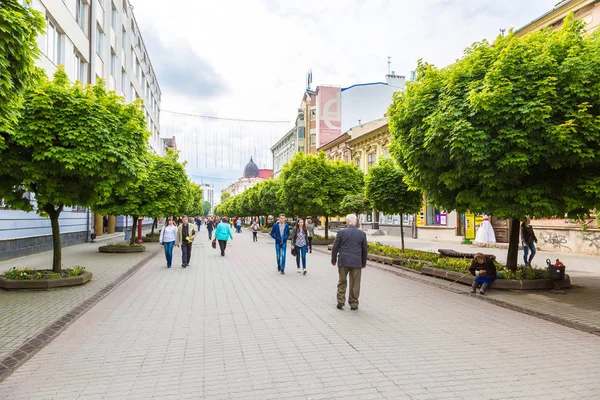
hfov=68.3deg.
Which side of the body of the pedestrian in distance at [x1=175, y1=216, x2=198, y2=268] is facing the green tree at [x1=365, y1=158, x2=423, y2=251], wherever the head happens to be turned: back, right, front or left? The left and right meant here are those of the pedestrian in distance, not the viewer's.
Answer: left

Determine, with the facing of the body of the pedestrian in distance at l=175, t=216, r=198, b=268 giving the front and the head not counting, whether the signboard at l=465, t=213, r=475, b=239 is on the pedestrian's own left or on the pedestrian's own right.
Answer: on the pedestrian's own left

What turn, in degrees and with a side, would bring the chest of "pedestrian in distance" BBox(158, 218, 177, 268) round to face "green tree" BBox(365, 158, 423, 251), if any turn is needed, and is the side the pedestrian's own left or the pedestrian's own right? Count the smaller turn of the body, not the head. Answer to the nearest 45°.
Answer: approximately 90° to the pedestrian's own left

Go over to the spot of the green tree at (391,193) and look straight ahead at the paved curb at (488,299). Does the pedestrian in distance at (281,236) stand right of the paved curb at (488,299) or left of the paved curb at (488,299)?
right

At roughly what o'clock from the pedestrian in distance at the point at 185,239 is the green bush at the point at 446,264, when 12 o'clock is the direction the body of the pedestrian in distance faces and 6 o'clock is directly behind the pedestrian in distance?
The green bush is roughly at 10 o'clock from the pedestrian in distance.

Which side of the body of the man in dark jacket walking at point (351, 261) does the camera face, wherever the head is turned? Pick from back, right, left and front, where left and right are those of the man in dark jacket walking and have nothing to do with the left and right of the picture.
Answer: back

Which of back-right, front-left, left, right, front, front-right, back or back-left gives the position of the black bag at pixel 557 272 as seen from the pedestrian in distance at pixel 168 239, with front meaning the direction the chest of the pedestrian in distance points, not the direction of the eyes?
front-left

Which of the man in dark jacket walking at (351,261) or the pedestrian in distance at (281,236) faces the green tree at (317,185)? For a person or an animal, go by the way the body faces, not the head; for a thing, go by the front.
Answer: the man in dark jacket walking

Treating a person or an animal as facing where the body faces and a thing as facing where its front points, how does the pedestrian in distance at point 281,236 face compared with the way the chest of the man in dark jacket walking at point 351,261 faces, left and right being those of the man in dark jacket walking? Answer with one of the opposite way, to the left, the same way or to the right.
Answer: the opposite way

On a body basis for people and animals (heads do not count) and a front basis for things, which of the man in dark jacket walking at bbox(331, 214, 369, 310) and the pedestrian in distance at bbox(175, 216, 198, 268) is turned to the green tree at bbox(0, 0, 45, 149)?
the pedestrian in distance

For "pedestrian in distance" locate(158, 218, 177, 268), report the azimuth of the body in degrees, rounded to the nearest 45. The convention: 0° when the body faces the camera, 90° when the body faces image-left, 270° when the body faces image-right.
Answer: approximately 0°

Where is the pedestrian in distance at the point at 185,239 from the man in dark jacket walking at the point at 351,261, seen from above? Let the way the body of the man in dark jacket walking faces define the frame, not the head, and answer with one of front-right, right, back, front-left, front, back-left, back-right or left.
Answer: front-left
